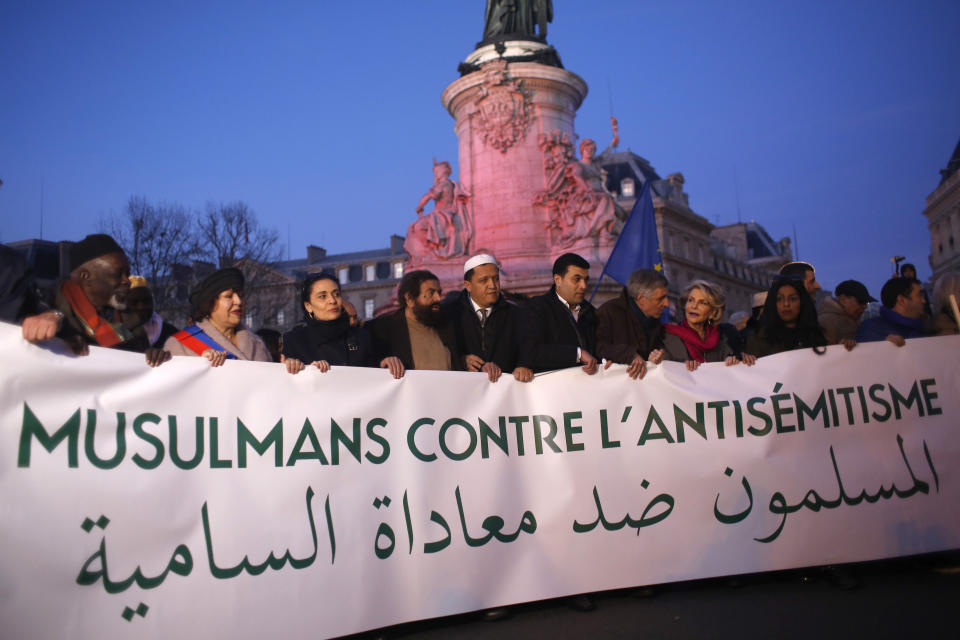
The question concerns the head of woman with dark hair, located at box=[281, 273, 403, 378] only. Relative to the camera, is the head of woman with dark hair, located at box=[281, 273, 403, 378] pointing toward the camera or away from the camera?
toward the camera

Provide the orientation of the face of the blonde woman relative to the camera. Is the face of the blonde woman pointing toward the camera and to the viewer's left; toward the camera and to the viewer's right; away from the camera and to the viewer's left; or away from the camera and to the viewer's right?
toward the camera and to the viewer's left

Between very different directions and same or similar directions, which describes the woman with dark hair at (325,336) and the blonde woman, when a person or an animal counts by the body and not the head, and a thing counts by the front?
same or similar directions

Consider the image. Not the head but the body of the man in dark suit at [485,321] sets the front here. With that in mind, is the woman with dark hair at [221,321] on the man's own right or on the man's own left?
on the man's own right

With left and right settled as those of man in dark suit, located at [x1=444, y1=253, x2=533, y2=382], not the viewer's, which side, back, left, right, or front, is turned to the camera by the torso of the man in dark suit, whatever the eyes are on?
front

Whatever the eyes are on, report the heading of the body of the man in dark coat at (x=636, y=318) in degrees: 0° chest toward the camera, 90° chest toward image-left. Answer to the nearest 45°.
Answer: approximately 315°

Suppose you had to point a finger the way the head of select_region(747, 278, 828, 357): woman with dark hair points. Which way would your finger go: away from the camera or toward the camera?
toward the camera

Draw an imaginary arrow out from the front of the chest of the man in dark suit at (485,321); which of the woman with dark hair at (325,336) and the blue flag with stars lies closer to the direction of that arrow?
the woman with dark hair

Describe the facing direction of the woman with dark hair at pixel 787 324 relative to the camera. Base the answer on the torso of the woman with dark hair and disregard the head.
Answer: toward the camera

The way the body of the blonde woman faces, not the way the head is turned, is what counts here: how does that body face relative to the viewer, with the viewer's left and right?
facing the viewer

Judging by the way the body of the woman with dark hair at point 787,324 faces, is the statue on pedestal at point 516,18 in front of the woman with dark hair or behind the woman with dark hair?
behind

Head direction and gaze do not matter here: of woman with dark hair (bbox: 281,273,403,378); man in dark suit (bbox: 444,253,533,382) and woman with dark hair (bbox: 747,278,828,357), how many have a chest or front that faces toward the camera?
3

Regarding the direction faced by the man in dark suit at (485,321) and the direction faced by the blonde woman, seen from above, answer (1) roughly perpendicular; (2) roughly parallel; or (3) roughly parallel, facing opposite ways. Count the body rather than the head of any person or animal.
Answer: roughly parallel

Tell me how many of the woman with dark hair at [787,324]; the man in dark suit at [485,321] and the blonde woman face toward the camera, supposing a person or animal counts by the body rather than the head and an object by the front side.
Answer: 3

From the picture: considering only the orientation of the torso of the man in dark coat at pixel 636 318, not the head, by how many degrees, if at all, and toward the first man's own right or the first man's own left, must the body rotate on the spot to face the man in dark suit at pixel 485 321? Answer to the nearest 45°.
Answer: approximately 135° to the first man's own right
